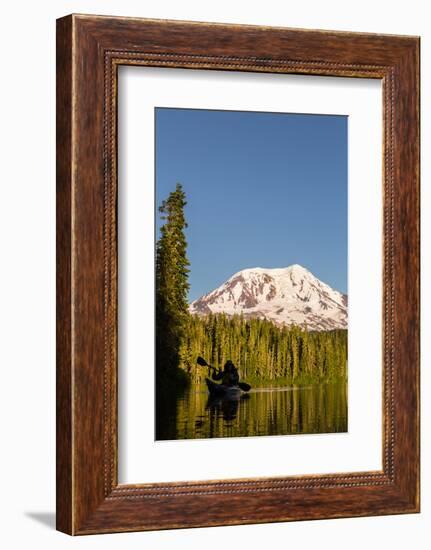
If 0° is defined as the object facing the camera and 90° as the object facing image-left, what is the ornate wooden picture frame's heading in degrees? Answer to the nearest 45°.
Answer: approximately 315°
